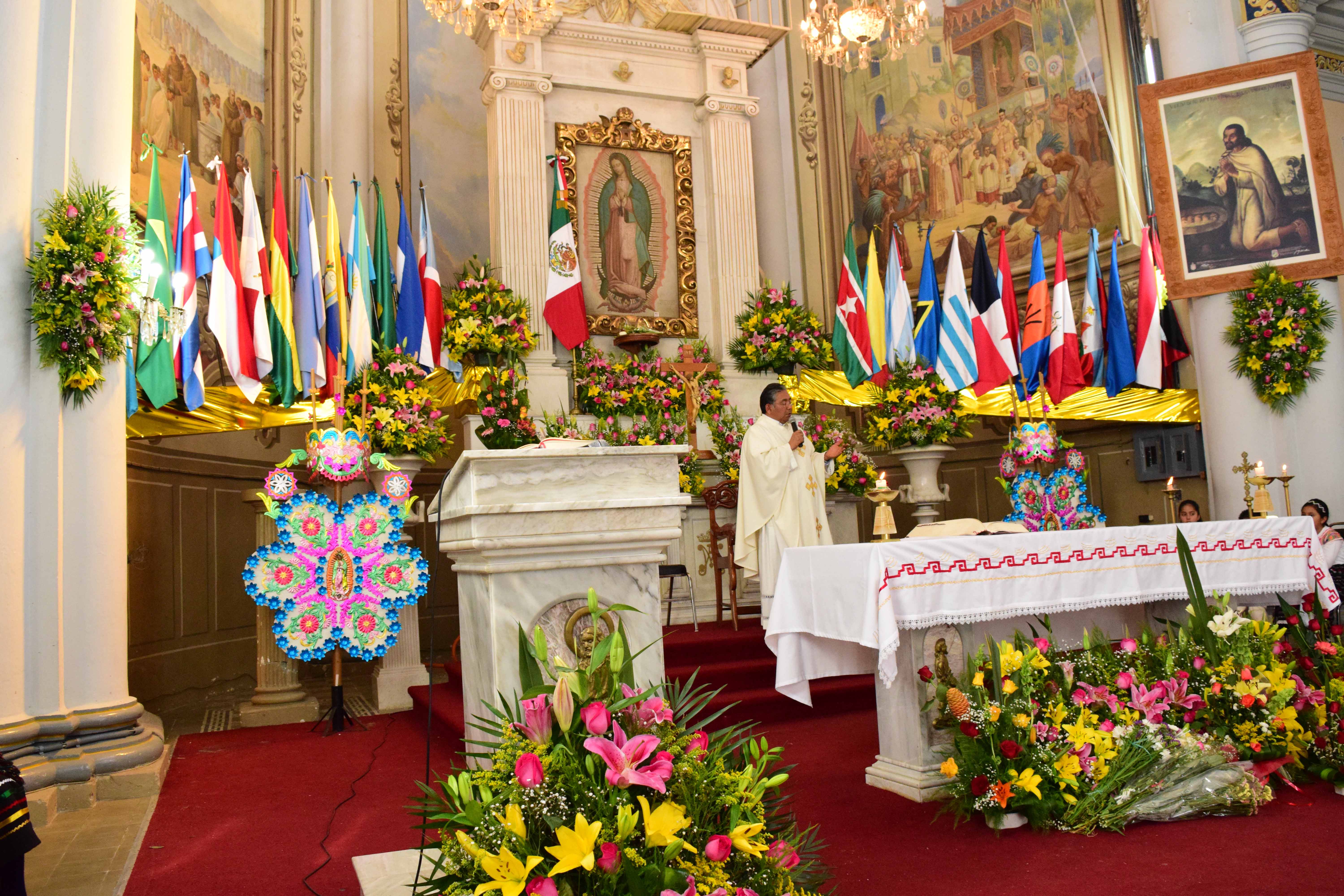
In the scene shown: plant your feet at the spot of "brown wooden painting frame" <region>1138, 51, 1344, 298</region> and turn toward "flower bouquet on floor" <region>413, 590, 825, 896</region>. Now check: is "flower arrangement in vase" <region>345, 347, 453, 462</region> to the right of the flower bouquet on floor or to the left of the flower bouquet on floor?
right

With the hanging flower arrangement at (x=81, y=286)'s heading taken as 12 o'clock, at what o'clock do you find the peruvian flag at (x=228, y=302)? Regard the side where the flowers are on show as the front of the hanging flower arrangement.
The peruvian flag is roughly at 7 o'clock from the hanging flower arrangement.

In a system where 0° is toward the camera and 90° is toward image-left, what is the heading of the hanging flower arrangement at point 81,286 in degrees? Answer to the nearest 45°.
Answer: approximately 0°

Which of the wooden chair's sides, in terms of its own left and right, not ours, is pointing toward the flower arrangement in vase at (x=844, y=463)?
left

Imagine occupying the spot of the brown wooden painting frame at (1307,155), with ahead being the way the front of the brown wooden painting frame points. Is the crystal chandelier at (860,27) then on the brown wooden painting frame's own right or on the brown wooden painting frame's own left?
on the brown wooden painting frame's own right
